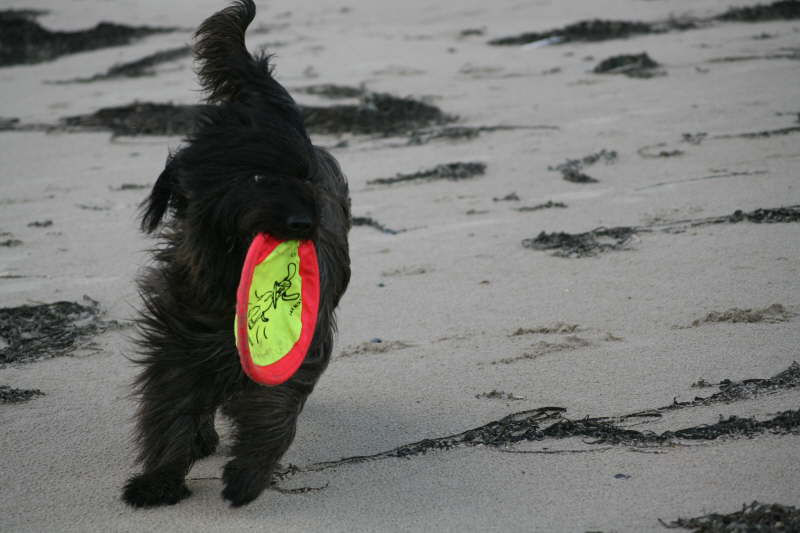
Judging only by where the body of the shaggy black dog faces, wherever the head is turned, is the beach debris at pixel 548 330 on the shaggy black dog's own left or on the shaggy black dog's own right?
on the shaggy black dog's own left

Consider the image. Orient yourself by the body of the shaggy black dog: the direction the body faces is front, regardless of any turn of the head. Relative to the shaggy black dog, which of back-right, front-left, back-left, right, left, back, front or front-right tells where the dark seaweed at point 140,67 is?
back

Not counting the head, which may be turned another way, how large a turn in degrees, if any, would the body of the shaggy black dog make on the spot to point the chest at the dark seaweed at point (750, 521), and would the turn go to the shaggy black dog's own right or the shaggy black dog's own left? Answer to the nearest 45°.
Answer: approximately 45° to the shaggy black dog's own left

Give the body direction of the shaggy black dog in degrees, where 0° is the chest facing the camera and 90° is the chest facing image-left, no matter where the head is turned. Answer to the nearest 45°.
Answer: approximately 0°

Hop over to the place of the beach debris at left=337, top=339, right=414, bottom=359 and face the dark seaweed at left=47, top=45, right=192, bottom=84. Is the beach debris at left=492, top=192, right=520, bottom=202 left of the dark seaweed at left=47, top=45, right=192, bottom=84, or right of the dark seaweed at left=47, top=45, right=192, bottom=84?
right

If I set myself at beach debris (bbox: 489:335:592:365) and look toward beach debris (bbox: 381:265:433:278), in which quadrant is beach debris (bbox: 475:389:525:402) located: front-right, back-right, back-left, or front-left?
back-left

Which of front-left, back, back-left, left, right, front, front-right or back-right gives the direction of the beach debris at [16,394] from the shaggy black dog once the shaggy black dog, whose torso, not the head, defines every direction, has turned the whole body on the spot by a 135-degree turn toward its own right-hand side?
front

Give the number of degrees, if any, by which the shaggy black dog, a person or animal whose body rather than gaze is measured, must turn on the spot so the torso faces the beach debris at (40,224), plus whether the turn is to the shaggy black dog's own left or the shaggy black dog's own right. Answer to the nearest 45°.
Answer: approximately 180°

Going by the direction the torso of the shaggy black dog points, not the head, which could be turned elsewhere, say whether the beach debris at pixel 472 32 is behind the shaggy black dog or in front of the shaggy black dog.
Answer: behind

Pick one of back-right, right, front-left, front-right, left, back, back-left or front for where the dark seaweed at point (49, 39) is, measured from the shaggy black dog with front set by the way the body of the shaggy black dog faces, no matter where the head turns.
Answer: back

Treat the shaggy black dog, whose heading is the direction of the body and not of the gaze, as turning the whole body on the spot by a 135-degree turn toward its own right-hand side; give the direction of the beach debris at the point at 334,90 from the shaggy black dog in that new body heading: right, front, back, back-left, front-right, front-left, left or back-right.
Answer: front-right
